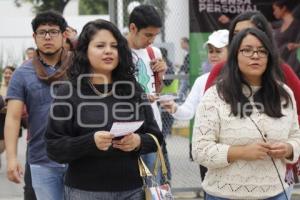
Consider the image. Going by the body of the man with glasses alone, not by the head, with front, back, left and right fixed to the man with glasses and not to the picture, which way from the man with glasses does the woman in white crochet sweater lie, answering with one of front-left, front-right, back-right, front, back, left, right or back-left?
front-left

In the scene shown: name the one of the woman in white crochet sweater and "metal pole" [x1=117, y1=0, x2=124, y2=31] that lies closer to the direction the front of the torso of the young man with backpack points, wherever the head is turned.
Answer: the woman in white crochet sweater

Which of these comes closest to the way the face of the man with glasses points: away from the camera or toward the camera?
toward the camera

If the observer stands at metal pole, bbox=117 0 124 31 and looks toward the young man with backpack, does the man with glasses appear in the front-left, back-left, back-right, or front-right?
front-right

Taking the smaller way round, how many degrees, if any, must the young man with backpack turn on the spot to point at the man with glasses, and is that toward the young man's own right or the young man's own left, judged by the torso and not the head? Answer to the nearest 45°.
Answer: approximately 90° to the young man's own right

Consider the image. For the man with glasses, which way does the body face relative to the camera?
toward the camera

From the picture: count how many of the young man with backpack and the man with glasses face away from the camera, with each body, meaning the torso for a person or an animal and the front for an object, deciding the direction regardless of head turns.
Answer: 0
